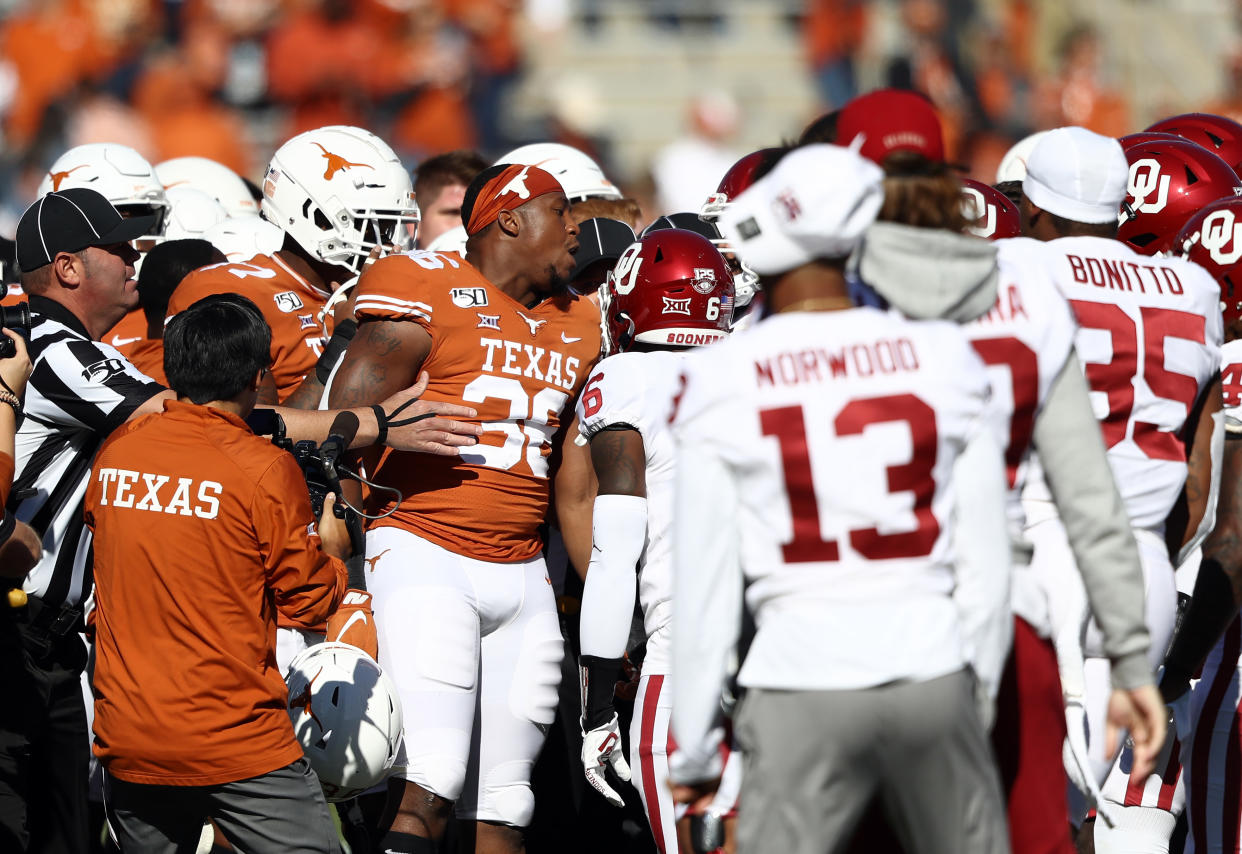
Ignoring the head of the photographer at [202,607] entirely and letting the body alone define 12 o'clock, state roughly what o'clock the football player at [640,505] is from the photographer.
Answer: The football player is roughly at 1 o'clock from the photographer.

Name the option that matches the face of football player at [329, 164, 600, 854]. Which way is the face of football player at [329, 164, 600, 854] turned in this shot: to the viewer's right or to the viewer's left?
to the viewer's right

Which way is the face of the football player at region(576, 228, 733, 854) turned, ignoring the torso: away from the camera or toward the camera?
away from the camera

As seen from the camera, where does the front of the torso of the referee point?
to the viewer's right

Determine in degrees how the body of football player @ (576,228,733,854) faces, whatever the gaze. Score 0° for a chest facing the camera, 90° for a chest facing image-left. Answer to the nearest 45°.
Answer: approximately 135°

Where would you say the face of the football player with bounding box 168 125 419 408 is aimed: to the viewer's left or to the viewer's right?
to the viewer's right

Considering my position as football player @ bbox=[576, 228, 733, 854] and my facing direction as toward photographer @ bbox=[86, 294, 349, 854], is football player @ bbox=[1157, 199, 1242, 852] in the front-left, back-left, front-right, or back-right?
back-left

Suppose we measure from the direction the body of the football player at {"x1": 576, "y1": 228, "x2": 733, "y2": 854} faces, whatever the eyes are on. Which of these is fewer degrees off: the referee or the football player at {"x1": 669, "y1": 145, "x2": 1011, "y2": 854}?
the referee

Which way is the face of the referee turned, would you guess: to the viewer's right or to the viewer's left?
to the viewer's right

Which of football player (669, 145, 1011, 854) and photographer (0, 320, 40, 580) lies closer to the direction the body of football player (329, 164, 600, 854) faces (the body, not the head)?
the football player

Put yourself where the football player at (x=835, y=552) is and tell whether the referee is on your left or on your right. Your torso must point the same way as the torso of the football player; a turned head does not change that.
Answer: on your left

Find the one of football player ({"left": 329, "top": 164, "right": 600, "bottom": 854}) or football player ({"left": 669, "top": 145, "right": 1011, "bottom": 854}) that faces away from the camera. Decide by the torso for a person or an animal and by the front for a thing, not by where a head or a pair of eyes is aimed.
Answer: football player ({"left": 669, "top": 145, "right": 1011, "bottom": 854})

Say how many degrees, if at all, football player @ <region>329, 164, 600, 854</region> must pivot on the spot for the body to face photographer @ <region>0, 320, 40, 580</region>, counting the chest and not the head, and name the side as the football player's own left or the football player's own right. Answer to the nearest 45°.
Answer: approximately 135° to the football player's own right

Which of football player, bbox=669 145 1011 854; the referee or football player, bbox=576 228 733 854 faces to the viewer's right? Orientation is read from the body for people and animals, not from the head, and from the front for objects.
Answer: the referee

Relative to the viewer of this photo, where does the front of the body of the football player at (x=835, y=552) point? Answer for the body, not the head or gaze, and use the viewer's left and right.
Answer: facing away from the viewer

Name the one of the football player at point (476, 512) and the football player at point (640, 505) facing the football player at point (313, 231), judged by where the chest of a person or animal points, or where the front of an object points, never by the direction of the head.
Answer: the football player at point (640, 505)
